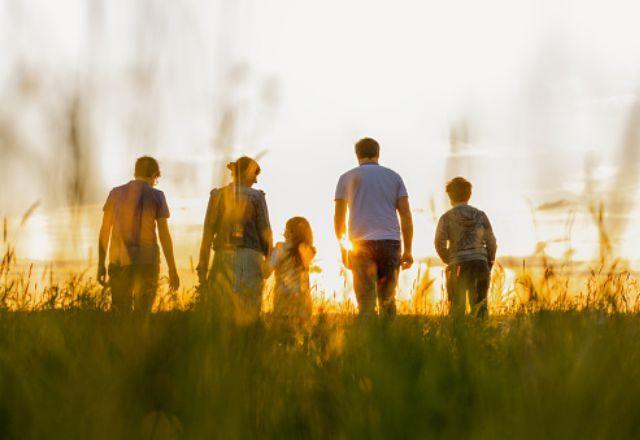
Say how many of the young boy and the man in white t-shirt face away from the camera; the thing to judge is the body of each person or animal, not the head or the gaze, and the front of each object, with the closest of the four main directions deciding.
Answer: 2

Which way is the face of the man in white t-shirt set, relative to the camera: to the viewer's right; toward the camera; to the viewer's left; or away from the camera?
away from the camera

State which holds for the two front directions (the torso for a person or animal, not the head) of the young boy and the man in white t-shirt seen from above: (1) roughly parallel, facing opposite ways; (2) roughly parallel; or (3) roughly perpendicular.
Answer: roughly parallel

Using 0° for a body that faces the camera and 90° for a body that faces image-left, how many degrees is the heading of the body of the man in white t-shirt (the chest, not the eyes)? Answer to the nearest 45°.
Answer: approximately 180°

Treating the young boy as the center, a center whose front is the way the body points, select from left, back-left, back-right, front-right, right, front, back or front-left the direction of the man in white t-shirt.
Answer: back-left

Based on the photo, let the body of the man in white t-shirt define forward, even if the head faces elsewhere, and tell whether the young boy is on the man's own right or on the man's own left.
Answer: on the man's own right

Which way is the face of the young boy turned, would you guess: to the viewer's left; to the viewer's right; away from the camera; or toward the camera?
away from the camera

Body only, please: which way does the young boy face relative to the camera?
away from the camera
